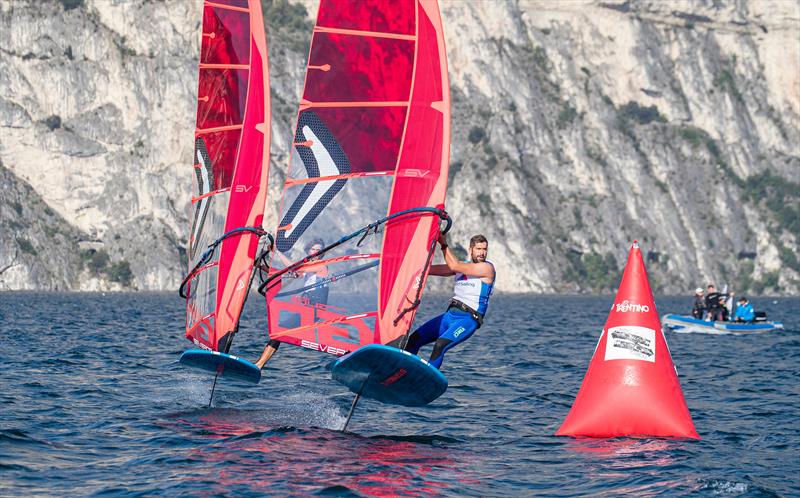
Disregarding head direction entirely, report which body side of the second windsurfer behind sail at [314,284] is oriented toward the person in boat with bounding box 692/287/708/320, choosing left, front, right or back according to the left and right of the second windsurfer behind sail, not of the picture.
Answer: back

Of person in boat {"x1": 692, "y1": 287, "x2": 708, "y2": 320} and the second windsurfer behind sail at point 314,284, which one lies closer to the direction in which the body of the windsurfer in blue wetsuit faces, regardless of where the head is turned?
the second windsurfer behind sail

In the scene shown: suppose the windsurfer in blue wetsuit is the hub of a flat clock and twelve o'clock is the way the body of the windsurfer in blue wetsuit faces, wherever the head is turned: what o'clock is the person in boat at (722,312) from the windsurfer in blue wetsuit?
The person in boat is roughly at 5 o'clock from the windsurfer in blue wetsuit.

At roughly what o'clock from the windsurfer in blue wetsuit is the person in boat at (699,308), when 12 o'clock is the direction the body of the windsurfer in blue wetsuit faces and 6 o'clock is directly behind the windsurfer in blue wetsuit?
The person in boat is roughly at 5 o'clock from the windsurfer in blue wetsuit.

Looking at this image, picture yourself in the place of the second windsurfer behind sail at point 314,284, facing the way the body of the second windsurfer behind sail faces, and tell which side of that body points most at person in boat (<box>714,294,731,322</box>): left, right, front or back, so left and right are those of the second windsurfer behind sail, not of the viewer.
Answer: back

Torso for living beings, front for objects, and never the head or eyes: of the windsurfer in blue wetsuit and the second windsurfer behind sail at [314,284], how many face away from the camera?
0

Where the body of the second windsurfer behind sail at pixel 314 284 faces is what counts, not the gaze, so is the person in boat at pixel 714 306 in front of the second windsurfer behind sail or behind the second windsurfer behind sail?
behind

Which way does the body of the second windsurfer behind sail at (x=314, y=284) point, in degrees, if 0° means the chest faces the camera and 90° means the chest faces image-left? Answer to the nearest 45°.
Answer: approximately 45°

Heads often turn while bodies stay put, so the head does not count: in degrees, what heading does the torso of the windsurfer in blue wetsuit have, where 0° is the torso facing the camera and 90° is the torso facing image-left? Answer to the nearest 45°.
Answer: approximately 45°
